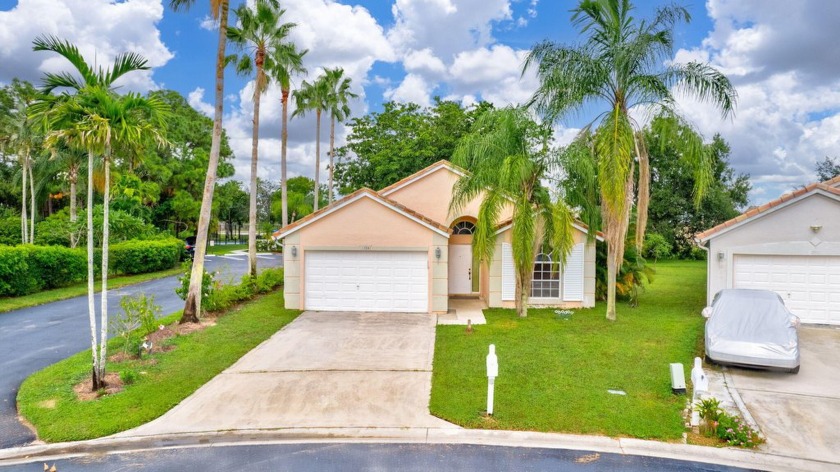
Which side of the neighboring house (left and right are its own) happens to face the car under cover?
front

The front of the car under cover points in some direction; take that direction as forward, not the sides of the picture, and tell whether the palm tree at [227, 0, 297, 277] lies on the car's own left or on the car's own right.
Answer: on the car's own right

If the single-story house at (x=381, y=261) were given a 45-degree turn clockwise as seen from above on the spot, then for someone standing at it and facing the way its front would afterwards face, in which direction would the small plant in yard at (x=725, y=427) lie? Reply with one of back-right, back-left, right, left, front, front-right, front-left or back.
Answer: left

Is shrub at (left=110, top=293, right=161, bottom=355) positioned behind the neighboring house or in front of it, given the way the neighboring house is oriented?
in front

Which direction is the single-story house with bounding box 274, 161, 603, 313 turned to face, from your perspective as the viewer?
facing the viewer

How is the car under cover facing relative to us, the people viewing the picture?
facing the viewer
